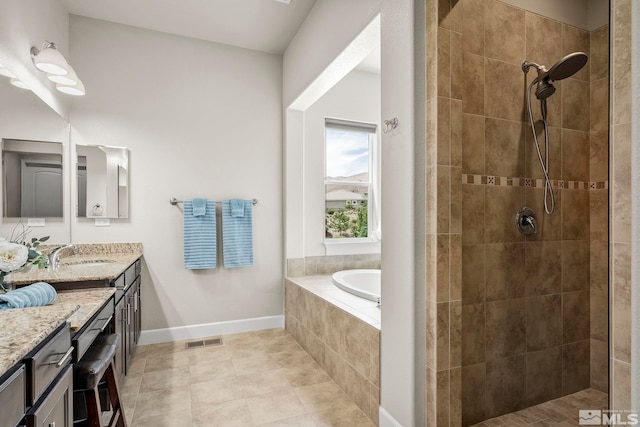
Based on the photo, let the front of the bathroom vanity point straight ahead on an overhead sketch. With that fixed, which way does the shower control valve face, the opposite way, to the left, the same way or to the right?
to the right

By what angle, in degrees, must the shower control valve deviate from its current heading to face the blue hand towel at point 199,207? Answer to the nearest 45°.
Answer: approximately 135° to its right

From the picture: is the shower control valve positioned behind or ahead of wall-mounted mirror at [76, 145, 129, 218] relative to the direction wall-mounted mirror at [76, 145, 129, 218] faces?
ahead

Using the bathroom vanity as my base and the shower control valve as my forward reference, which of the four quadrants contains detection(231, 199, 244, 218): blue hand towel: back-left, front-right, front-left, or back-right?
front-left

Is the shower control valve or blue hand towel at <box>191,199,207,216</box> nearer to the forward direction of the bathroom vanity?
the shower control valve

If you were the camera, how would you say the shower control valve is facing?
facing the viewer and to the right of the viewer

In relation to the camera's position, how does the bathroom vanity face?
facing to the right of the viewer

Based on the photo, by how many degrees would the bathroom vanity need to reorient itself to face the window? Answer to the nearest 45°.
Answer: approximately 45° to its left

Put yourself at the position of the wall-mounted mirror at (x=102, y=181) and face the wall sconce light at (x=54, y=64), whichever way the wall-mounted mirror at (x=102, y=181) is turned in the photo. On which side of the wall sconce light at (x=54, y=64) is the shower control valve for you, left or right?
left
